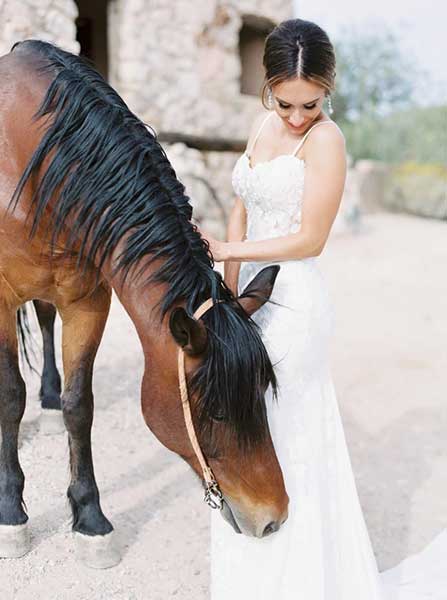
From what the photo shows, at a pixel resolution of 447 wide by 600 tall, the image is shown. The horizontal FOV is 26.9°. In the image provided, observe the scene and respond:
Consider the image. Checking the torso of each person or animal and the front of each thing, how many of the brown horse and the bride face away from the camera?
0

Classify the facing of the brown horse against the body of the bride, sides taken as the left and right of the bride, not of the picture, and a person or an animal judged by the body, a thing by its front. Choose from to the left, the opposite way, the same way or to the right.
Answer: to the left

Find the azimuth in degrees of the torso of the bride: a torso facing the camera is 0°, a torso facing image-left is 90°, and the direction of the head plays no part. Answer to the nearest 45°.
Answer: approximately 45°

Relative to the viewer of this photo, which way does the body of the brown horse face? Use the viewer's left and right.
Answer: facing the viewer and to the right of the viewer
